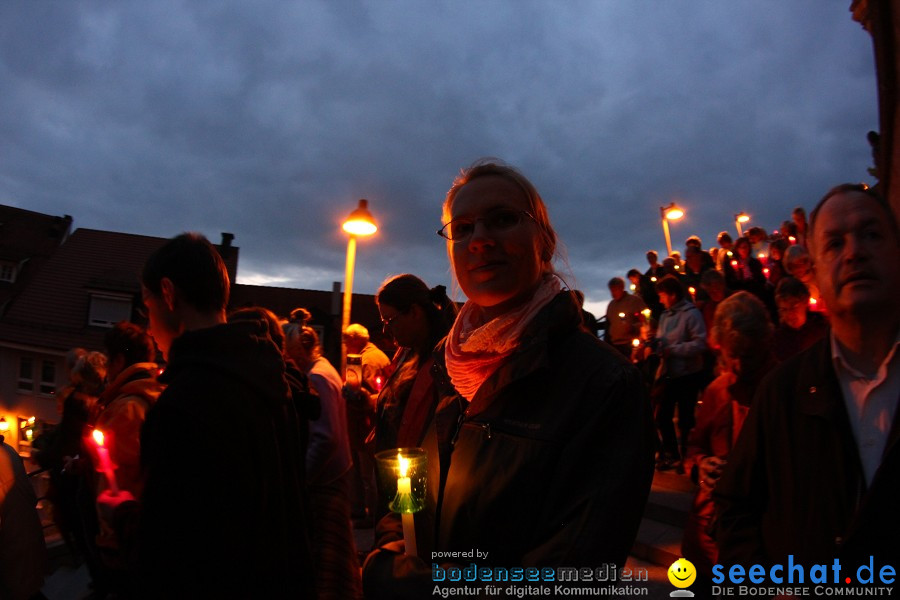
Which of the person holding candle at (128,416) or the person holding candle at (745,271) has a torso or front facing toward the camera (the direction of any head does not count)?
the person holding candle at (745,271)

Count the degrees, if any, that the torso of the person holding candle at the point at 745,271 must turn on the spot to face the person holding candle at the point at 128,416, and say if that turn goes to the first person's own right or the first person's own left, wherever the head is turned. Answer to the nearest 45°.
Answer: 0° — they already face them

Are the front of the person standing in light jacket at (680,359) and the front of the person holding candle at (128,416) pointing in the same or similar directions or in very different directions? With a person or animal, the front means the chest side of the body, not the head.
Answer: same or similar directions

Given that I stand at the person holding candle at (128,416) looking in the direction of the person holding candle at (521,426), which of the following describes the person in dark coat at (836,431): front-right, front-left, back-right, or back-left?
front-left

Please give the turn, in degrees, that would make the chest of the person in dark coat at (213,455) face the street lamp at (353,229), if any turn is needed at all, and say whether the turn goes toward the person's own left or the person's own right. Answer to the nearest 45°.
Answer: approximately 45° to the person's own right

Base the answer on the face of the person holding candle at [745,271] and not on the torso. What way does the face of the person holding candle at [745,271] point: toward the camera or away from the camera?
toward the camera

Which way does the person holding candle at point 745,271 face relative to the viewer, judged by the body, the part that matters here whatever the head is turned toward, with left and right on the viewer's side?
facing the viewer

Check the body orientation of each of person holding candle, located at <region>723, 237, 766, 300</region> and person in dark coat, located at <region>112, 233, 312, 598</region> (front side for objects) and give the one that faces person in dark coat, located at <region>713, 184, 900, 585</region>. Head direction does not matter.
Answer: the person holding candle
